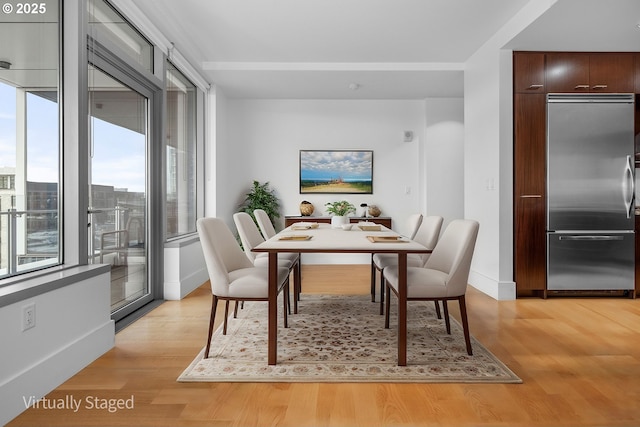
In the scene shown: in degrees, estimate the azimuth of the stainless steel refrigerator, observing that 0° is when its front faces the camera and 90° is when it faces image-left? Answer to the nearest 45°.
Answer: approximately 0°

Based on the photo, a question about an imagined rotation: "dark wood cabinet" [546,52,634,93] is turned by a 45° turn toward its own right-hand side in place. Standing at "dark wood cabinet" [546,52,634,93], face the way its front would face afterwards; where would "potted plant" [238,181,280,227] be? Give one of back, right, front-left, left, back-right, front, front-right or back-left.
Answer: front-right

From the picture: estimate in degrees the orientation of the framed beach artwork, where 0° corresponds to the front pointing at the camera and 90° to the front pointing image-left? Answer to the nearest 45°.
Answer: approximately 0°

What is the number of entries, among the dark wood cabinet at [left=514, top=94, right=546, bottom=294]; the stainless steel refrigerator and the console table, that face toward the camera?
3

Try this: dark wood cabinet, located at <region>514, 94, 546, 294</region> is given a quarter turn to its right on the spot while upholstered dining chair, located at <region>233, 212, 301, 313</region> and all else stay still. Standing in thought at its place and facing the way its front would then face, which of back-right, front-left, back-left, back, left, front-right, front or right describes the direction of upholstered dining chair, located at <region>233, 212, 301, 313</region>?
front-left

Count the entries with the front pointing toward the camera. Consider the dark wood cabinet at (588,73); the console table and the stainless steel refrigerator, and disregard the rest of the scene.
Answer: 3

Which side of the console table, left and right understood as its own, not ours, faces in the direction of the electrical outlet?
front

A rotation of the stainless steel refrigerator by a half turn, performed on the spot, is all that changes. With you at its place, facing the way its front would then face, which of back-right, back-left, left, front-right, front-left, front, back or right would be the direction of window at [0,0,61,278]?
back-left

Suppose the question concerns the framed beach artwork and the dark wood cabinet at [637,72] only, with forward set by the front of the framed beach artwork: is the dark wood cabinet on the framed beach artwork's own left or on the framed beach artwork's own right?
on the framed beach artwork's own left
